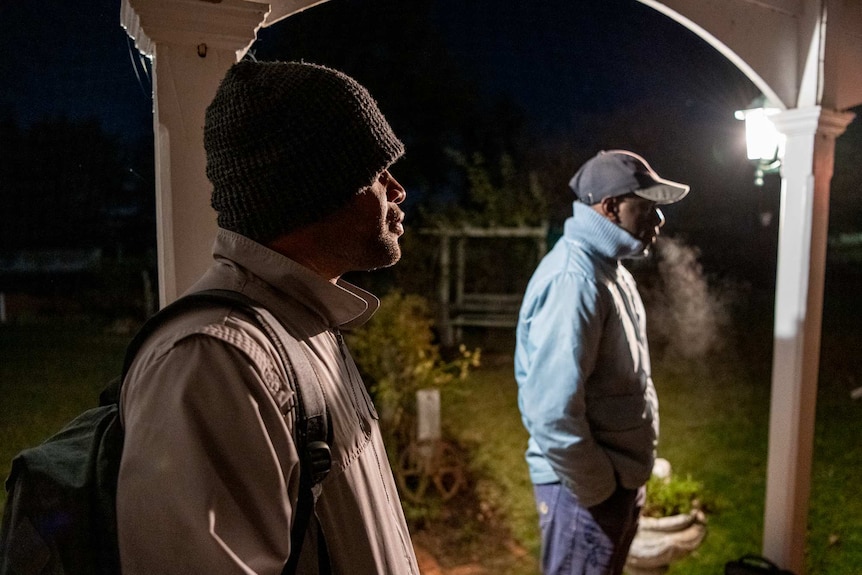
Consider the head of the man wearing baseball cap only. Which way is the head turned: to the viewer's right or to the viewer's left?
to the viewer's right

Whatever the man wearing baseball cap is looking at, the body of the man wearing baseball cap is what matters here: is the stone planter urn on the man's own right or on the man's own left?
on the man's own left

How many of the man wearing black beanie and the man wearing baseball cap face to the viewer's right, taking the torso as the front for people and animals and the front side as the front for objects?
2

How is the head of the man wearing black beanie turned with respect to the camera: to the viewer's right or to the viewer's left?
to the viewer's right

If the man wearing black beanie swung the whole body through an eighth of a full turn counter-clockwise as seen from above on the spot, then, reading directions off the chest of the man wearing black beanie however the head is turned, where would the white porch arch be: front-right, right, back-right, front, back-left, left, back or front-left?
front

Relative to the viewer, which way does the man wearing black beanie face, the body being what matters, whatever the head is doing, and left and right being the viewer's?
facing to the right of the viewer

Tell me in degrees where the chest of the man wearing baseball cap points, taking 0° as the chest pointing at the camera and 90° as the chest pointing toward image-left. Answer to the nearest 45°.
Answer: approximately 270°
